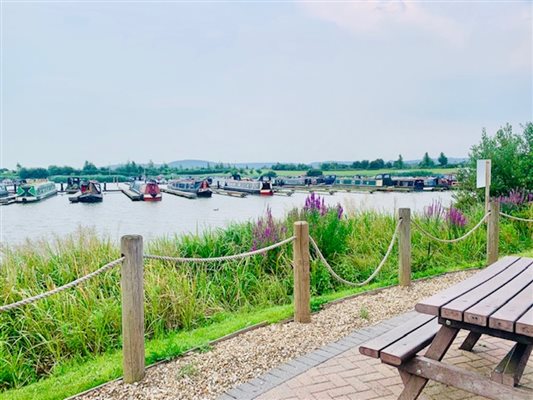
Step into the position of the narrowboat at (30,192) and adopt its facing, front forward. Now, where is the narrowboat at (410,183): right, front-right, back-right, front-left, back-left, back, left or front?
back-left

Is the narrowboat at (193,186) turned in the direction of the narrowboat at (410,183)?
no

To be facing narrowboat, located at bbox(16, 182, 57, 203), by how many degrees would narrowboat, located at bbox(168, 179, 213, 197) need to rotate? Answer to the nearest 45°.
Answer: approximately 90° to its right

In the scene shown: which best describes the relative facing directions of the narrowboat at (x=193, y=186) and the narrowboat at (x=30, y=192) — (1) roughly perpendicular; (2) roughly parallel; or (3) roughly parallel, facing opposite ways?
roughly perpendicular

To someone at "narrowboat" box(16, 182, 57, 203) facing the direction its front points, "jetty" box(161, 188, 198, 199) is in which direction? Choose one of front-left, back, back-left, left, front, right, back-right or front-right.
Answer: back
